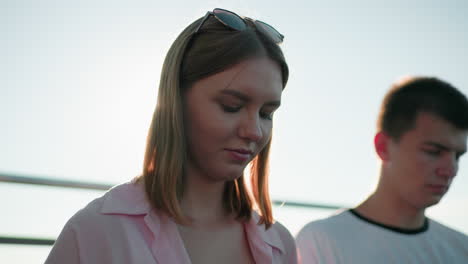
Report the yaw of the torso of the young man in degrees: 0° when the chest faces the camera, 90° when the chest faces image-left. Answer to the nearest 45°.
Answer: approximately 315°

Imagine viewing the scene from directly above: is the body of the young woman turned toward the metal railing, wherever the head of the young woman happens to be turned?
no

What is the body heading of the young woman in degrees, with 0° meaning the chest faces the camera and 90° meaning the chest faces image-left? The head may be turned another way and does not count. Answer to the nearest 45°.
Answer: approximately 315°

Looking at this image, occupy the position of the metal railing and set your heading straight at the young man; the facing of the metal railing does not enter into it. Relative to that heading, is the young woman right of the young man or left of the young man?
right

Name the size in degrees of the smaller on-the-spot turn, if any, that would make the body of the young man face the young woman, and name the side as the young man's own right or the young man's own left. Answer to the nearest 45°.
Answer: approximately 90° to the young man's own right

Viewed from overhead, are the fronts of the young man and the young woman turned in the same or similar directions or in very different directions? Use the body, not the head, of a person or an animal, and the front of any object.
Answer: same or similar directions

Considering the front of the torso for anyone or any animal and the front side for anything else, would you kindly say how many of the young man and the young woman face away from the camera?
0

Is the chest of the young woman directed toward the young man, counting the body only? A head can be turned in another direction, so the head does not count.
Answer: no

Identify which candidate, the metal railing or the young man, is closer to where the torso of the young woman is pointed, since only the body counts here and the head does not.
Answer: the young man

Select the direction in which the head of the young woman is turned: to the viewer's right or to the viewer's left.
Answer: to the viewer's right
